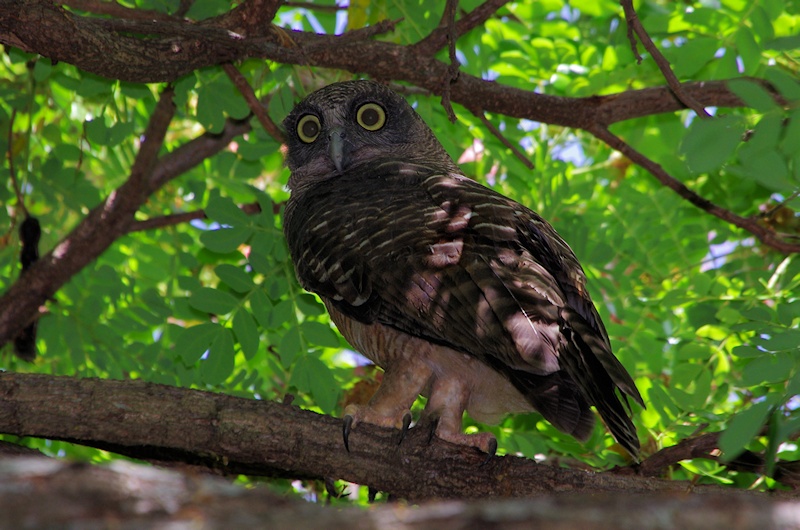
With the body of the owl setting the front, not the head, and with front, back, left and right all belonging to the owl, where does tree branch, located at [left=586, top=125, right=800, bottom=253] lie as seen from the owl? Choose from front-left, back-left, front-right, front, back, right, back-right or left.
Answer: back-right

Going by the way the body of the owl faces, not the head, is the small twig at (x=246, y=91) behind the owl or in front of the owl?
in front

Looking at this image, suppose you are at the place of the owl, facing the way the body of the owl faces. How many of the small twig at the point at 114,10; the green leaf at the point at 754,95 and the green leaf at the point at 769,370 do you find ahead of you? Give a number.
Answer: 1

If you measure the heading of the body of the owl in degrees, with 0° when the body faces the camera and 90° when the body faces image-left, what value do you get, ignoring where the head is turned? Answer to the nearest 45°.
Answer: approximately 90°

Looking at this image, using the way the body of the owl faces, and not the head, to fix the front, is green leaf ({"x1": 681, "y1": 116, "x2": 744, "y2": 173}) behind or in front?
behind

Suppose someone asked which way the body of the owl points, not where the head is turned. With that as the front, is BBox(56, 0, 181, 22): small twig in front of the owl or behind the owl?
in front
